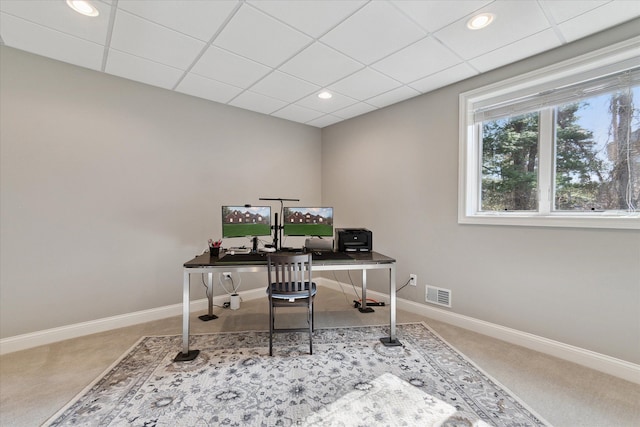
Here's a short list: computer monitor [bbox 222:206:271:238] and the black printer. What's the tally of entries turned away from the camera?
0

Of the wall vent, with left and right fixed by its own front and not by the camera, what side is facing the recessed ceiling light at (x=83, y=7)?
front

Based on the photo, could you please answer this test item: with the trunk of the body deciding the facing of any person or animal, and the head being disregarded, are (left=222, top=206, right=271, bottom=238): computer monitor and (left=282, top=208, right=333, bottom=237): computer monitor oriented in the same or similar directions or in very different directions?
same or similar directions

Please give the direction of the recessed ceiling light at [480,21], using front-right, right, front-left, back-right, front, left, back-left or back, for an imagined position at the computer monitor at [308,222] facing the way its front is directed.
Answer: front-left

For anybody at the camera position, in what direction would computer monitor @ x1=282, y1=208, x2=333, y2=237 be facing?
facing the viewer

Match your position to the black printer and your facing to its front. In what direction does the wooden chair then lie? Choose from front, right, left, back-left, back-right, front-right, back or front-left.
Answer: front-right

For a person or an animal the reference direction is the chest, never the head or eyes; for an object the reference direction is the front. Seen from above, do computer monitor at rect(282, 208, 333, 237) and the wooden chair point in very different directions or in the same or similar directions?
very different directions

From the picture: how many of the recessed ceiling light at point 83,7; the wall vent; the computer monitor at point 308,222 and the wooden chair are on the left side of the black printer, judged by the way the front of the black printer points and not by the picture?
1

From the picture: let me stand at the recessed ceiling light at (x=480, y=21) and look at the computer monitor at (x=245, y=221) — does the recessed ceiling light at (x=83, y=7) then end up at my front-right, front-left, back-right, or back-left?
front-left

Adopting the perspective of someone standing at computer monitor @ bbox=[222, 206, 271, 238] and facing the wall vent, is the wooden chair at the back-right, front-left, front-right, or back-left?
front-right

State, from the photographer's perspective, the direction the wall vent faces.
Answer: facing the viewer and to the left of the viewer

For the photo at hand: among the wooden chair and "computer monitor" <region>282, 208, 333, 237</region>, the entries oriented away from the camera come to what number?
1

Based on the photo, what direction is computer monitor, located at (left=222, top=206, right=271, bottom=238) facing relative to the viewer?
toward the camera

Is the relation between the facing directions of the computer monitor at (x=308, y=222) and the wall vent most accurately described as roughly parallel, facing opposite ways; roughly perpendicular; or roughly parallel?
roughly perpendicular

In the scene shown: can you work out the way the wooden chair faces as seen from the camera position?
facing away from the viewer

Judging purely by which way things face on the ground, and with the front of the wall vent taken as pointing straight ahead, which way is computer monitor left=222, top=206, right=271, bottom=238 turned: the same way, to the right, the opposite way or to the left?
to the left

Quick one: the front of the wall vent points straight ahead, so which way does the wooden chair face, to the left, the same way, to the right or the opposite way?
to the right

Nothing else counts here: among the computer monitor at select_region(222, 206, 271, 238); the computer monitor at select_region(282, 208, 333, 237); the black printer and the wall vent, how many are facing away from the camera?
0

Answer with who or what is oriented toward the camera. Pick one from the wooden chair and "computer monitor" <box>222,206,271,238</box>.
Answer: the computer monitor

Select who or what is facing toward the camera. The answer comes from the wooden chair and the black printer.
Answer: the black printer
